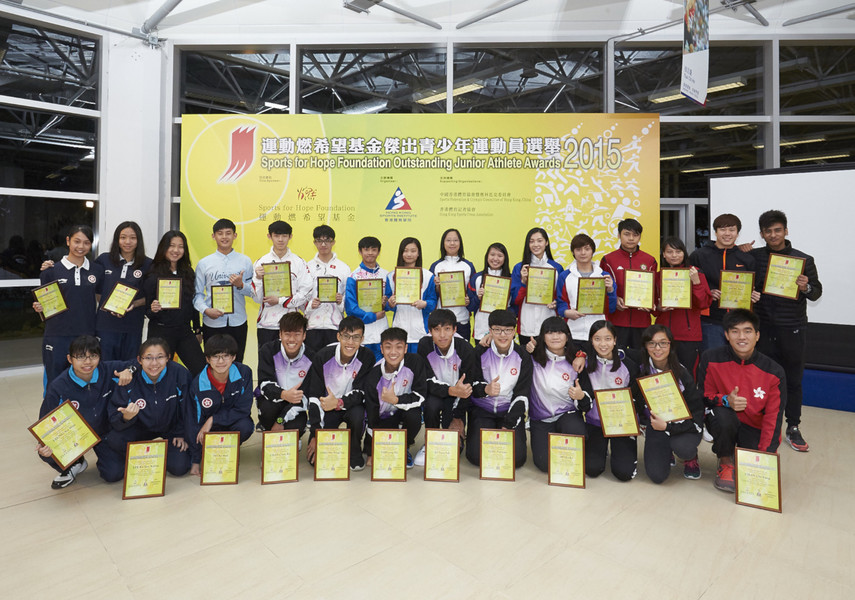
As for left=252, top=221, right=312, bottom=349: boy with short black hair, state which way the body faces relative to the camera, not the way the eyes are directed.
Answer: toward the camera

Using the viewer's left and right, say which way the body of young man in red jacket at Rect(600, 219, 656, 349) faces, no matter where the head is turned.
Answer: facing the viewer

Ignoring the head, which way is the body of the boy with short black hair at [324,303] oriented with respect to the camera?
toward the camera

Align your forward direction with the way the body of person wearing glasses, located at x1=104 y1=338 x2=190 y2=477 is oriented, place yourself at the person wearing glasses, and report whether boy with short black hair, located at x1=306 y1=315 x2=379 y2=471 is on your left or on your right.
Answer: on your left

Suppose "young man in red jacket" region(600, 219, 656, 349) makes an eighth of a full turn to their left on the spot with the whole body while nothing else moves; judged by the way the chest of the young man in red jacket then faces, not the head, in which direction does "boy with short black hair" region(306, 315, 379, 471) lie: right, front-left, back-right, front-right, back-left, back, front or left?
right
